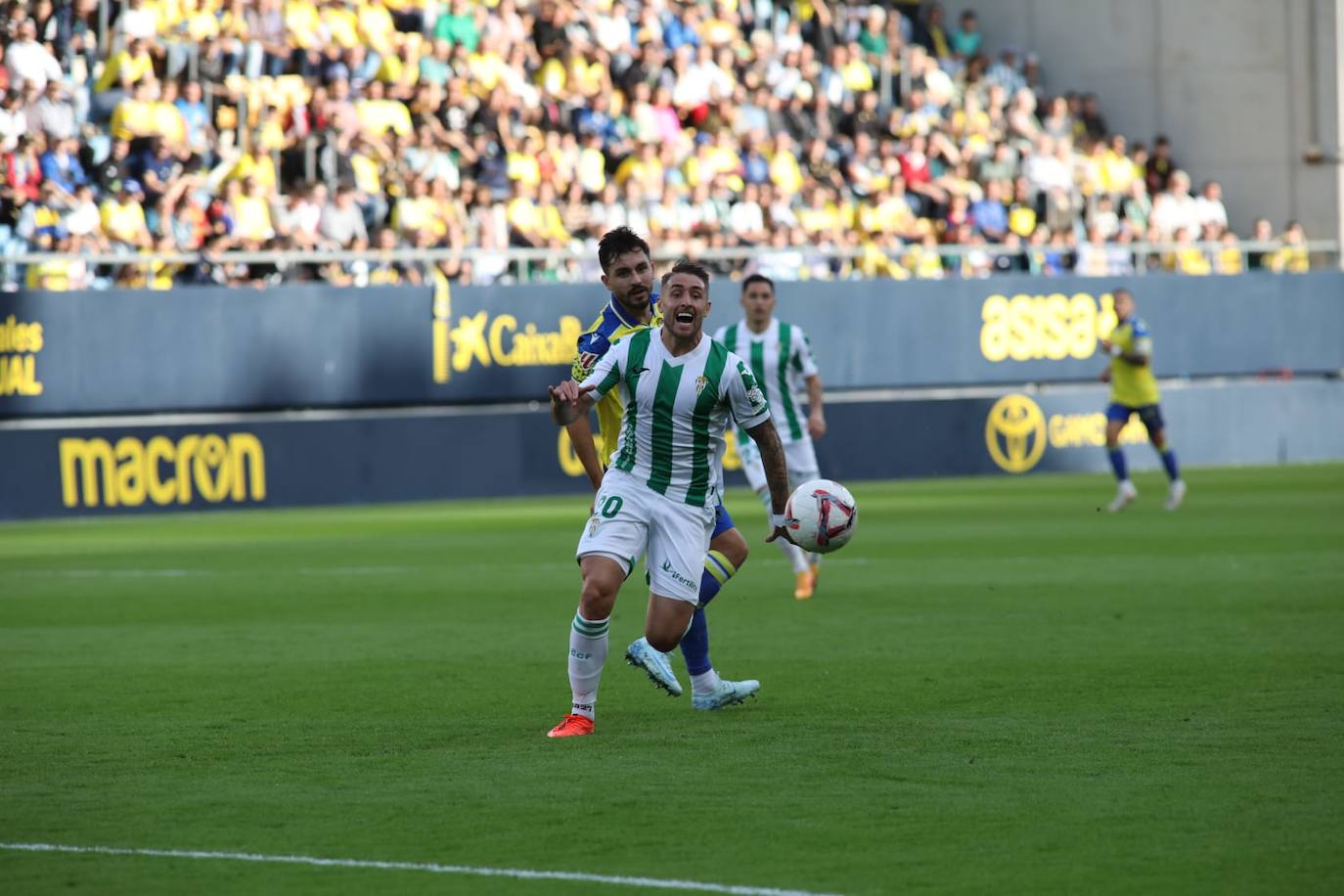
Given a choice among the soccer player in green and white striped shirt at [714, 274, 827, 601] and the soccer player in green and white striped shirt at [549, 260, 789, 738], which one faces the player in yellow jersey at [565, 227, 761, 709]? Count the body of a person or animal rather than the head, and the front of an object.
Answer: the soccer player in green and white striped shirt at [714, 274, 827, 601]

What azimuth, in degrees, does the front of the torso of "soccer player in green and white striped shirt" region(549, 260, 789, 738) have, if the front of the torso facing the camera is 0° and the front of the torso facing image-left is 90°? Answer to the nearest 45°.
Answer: approximately 0°

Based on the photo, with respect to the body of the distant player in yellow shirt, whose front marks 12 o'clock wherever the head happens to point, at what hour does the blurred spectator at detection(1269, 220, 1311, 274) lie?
The blurred spectator is roughly at 5 o'clock from the distant player in yellow shirt.

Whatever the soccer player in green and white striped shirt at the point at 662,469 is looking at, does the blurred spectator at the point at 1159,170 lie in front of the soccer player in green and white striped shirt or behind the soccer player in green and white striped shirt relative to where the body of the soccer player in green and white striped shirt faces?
behind

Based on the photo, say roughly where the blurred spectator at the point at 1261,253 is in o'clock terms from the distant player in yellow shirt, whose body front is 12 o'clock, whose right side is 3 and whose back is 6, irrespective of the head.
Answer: The blurred spectator is roughly at 5 o'clock from the distant player in yellow shirt.

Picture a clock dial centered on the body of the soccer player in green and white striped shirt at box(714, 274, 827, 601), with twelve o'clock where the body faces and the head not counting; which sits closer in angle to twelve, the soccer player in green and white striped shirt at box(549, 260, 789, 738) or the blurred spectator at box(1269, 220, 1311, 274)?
the soccer player in green and white striped shirt

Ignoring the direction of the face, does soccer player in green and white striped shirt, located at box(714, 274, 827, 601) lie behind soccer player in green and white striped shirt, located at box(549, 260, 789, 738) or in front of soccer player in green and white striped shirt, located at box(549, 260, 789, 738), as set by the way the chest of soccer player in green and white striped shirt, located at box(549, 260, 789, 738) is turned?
behind

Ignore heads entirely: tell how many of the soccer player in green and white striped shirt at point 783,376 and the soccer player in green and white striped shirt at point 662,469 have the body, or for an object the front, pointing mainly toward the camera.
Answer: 2
